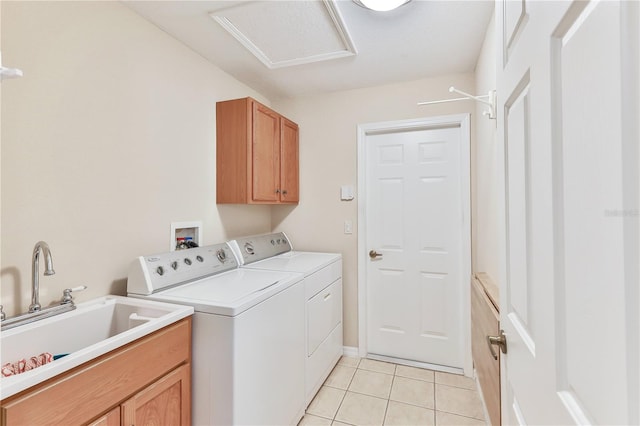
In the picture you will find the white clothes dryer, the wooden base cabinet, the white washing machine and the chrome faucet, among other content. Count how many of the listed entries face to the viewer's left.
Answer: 0

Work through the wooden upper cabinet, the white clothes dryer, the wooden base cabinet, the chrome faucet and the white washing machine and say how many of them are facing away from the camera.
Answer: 0

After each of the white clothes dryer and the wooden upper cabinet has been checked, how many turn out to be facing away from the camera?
0

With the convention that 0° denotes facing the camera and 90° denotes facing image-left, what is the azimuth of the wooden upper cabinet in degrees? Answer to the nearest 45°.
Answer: approximately 315°

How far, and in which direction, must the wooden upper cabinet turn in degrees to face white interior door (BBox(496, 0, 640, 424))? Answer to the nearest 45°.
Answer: approximately 45° to its right

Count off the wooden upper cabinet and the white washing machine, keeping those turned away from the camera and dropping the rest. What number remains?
0

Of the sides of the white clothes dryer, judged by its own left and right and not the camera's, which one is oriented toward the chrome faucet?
right

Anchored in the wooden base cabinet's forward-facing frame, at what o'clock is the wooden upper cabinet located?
The wooden upper cabinet is roughly at 9 o'clock from the wooden base cabinet.

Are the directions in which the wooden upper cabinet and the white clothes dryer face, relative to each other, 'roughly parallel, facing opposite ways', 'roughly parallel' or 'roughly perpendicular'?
roughly parallel

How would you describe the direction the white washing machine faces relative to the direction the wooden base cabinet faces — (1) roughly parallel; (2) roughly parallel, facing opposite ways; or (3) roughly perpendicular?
roughly parallel

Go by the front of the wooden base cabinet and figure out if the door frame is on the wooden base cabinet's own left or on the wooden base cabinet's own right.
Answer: on the wooden base cabinet's own left

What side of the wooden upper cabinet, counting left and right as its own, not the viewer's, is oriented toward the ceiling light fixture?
front

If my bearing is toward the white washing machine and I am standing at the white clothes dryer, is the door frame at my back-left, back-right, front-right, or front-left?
back-left

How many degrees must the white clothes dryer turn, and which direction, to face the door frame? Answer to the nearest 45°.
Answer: approximately 45° to its left

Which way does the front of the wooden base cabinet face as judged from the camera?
facing the viewer and to the right of the viewer

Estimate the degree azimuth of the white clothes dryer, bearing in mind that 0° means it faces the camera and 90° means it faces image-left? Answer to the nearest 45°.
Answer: approximately 315°
